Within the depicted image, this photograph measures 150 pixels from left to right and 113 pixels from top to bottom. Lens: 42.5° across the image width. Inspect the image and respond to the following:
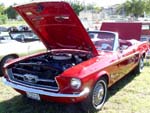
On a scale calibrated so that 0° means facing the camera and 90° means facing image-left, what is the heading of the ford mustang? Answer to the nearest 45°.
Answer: approximately 45°
